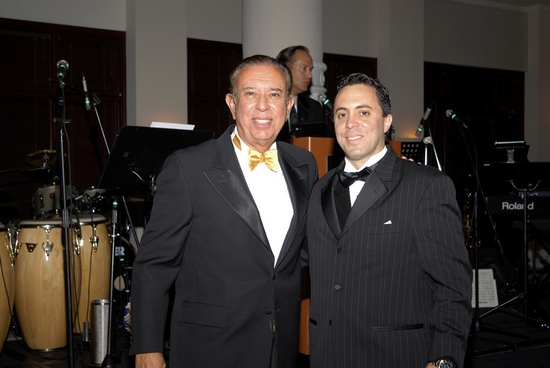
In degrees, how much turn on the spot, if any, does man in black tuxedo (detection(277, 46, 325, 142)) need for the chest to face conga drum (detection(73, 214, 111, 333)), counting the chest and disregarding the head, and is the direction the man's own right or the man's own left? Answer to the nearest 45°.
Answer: approximately 135° to the man's own right

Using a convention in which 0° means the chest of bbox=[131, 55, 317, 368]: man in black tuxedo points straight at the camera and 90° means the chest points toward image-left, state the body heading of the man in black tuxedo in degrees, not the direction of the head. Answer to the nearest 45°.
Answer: approximately 315°

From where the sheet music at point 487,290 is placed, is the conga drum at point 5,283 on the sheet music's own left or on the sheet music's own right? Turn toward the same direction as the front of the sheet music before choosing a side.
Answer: on the sheet music's own right

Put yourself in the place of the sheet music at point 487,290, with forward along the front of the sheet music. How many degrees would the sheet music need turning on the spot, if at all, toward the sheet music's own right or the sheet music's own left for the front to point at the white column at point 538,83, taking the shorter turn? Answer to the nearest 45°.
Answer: approximately 180°

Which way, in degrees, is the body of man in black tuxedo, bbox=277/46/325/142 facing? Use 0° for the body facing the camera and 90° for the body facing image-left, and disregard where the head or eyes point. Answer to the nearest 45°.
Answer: approximately 315°

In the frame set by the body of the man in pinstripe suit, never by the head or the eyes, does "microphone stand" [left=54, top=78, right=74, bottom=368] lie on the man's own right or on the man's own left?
on the man's own right

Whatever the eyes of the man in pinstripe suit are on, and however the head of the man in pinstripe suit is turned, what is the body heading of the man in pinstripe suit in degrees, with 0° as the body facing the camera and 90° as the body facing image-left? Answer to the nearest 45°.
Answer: approximately 45°
